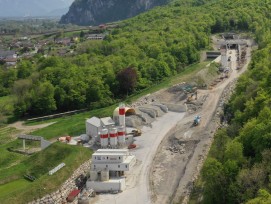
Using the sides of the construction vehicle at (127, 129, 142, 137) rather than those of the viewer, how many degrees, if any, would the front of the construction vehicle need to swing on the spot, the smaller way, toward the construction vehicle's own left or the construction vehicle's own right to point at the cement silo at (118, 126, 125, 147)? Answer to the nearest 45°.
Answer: approximately 45° to the construction vehicle's own left

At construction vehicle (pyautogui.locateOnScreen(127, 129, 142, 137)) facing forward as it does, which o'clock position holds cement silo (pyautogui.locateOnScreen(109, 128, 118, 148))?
The cement silo is roughly at 10 o'clock from the construction vehicle.

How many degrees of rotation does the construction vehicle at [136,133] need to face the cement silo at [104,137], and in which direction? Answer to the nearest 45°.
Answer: approximately 45° to its left

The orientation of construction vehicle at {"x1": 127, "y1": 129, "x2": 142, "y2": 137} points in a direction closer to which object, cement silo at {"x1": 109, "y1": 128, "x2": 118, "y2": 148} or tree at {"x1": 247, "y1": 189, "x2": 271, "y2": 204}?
the cement silo

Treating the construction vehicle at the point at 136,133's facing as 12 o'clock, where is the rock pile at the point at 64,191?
The rock pile is roughly at 10 o'clock from the construction vehicle.
